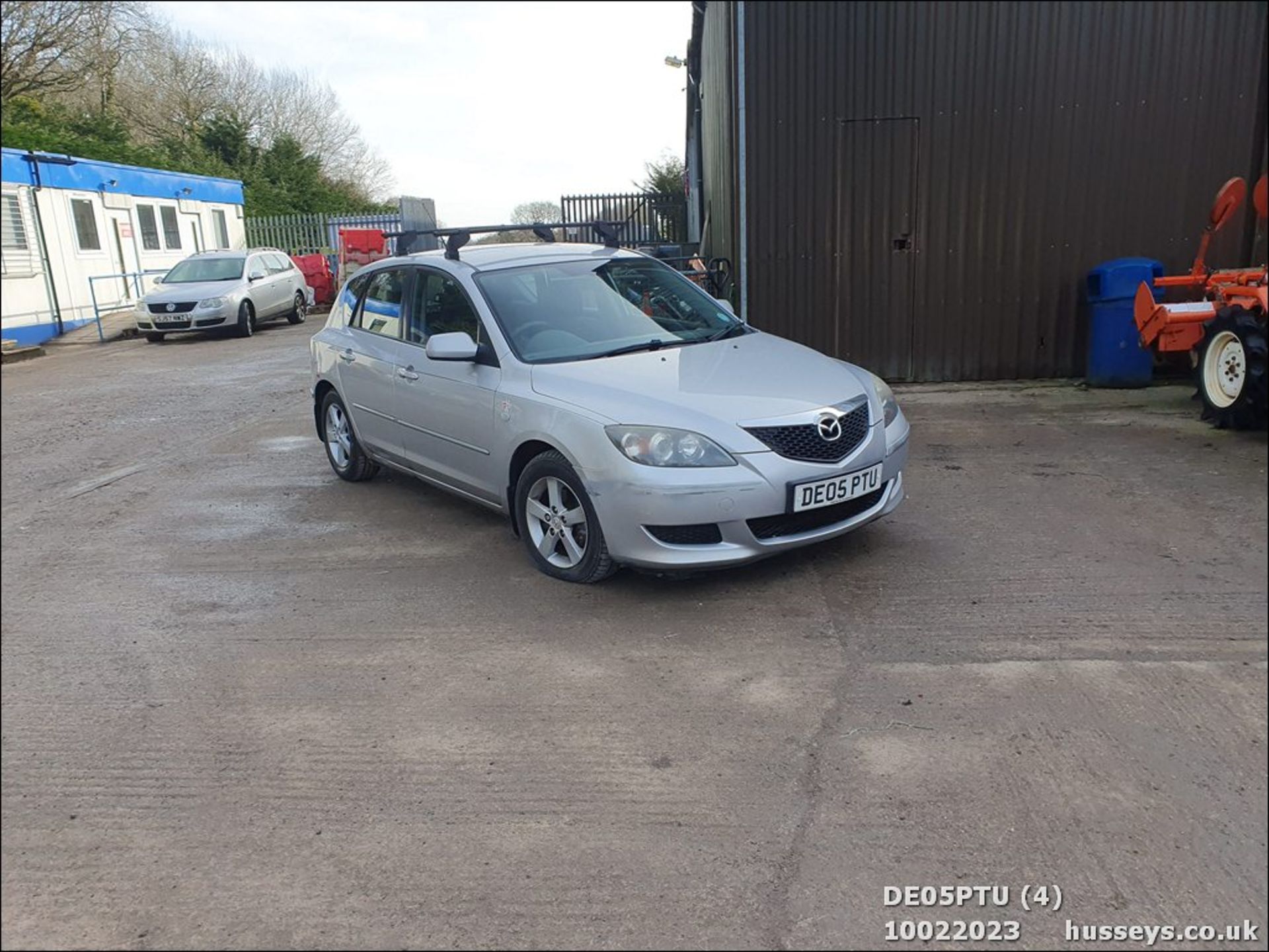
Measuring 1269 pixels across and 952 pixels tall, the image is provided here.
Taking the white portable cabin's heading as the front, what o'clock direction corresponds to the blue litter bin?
The blue litter bin is roughly at 10 o'clock from the white portable cabin.

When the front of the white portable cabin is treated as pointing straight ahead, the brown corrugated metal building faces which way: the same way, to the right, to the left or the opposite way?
to the right

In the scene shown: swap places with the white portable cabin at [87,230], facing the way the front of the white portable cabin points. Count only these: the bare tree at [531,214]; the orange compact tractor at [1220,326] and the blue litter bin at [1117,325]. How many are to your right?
0

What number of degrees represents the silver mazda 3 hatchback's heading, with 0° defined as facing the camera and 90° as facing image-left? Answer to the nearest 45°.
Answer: approximately 315°

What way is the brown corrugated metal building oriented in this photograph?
toward the camera

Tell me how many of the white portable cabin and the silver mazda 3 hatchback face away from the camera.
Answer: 0

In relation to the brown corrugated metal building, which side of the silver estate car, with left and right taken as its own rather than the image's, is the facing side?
left

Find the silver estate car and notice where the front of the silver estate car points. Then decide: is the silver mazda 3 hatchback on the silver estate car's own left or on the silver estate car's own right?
on the silver estate car's own left

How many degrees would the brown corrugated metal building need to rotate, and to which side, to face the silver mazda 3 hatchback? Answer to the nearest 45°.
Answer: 0° — it already faces it

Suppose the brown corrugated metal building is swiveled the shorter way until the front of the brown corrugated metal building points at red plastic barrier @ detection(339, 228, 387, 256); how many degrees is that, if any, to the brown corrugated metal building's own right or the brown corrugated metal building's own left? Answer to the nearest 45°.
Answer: approximately 135° to the brown corrugated metal building's own right

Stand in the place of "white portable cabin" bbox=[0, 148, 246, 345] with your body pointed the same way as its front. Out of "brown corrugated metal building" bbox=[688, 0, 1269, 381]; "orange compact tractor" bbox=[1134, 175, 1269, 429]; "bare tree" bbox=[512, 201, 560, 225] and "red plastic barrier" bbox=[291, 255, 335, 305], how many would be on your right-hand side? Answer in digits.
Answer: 0

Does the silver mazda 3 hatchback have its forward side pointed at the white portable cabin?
no

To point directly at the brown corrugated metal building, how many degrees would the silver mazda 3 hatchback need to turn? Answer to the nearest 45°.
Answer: approximately 90° to its left

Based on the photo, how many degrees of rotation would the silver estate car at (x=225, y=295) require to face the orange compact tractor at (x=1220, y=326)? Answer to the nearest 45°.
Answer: approximately 90° to its left
